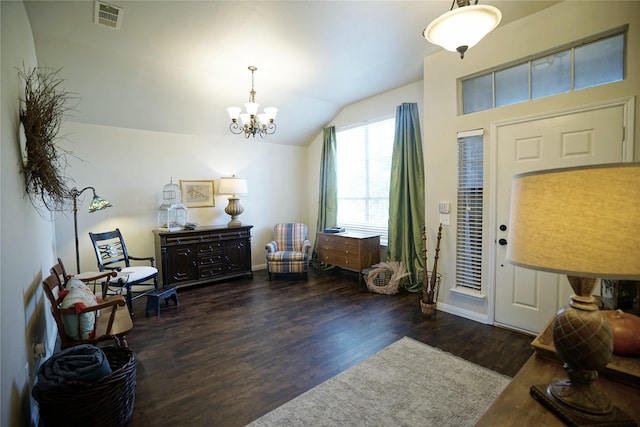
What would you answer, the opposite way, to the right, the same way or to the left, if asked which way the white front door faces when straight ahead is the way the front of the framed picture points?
to the right

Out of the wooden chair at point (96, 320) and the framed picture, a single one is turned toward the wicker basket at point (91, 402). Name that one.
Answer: the framed picture

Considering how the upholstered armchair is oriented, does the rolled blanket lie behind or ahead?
ahead

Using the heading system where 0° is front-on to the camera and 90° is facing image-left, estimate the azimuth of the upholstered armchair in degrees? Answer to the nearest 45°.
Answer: approximately 0°

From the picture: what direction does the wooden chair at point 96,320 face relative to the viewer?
to the viewer's right

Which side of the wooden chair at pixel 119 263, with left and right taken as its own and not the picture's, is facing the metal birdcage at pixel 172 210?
left

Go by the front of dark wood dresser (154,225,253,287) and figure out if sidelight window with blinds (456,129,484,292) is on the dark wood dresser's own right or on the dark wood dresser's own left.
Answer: on the dark wood dresser's own left

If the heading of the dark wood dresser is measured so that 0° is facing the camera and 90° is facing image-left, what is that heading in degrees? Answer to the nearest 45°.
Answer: approximately 0°

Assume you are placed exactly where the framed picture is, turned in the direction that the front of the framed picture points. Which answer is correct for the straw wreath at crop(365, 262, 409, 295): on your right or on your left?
on your left

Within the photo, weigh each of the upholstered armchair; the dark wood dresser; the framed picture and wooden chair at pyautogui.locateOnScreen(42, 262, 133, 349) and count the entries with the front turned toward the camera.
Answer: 3

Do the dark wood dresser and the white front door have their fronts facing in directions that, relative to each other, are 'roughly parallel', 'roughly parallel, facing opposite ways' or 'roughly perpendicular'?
roughly perpendicular
